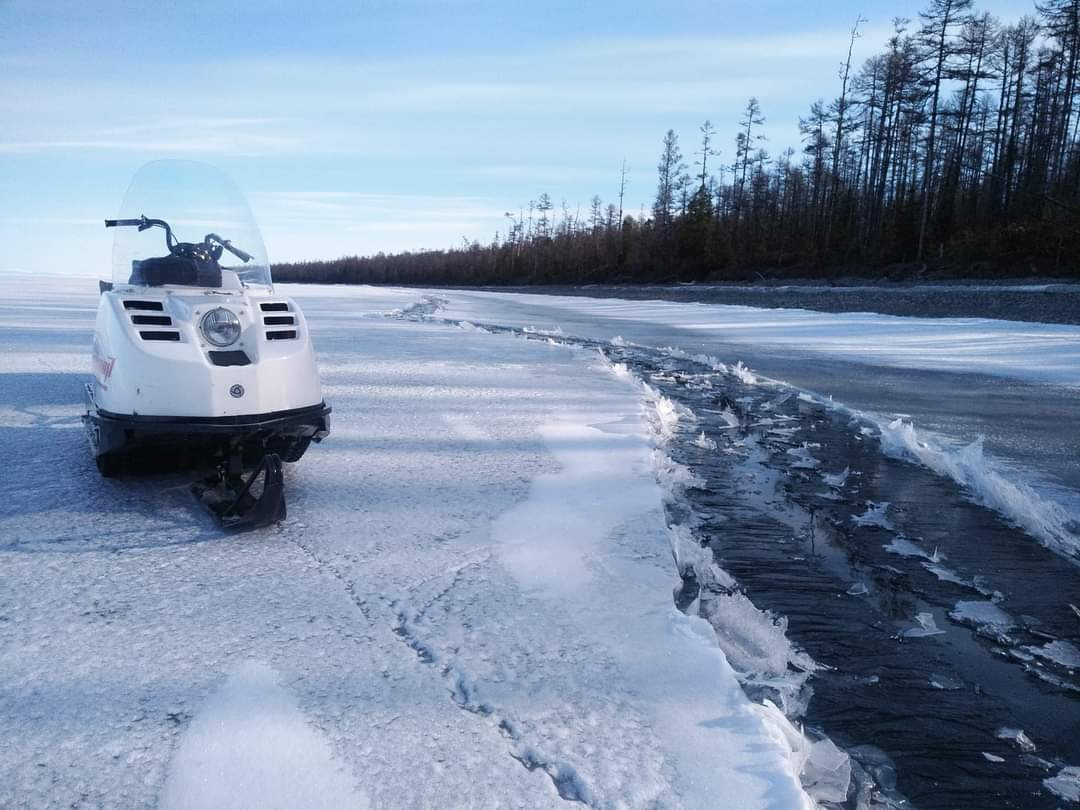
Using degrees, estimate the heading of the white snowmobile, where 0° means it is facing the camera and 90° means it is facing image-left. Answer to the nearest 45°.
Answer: approximately 0°
